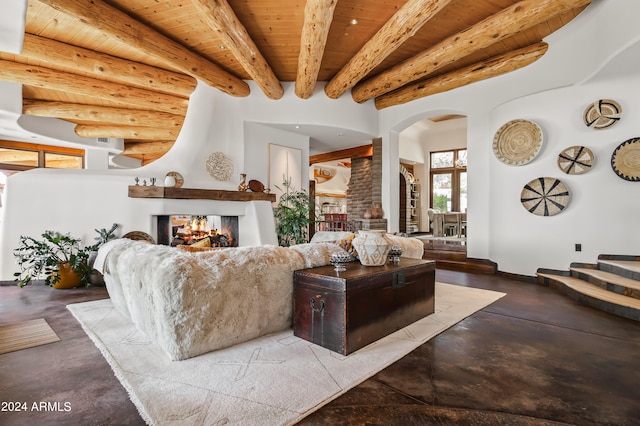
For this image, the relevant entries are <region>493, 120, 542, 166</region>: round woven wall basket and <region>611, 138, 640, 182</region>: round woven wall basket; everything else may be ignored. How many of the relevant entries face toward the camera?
2

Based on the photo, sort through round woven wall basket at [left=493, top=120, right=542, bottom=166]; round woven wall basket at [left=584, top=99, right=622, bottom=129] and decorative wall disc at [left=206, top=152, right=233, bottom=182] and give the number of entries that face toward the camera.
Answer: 3

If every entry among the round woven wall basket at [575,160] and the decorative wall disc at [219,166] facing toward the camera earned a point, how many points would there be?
2

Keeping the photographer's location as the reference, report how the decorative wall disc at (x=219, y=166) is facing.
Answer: facing the viewer

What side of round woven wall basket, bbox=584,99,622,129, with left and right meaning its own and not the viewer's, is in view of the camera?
front

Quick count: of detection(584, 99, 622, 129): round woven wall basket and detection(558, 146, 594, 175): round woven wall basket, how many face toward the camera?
2

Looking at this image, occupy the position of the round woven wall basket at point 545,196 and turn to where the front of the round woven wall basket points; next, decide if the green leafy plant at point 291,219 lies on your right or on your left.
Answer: on your right

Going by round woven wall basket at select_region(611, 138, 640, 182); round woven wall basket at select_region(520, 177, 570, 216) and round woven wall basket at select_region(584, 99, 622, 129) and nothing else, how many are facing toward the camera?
3

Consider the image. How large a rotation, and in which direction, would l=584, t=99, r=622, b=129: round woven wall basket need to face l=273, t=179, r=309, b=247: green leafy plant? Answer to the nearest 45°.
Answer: approximately 90° to its right

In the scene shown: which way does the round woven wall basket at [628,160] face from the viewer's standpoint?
toward the camera

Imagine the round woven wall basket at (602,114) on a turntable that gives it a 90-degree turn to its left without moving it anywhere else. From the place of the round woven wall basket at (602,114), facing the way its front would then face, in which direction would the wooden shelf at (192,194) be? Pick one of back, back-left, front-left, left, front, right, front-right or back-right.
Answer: back-right

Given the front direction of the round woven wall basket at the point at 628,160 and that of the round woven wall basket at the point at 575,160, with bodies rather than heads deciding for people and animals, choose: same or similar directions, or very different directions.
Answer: same or similar directions

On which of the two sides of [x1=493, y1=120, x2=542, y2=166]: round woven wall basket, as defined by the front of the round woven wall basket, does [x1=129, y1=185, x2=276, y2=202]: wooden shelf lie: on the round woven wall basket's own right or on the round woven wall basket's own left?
on the round woven wall basket's own right

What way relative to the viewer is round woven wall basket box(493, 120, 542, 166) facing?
toward the camera
